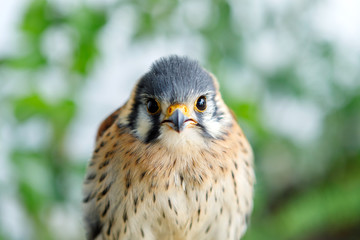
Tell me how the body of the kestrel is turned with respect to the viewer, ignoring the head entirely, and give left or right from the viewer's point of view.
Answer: facing the viewer
